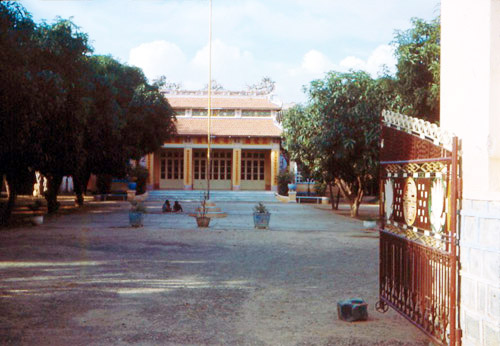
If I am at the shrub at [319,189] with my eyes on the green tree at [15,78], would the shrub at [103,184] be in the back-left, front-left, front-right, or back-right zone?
front-right

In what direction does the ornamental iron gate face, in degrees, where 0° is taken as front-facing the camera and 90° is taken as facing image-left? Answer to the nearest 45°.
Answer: approximately 45°

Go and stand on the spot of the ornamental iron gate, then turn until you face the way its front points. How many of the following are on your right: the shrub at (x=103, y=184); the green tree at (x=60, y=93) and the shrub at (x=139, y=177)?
3

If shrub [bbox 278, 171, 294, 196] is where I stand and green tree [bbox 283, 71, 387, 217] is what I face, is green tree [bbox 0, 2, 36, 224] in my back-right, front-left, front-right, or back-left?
front-right

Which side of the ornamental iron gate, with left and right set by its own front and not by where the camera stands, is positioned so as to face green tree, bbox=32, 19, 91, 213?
right

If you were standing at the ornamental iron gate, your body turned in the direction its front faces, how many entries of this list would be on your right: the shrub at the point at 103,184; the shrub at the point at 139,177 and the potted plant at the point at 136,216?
3

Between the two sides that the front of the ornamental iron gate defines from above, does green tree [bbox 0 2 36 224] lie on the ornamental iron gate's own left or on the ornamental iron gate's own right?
on the ornamental iron gate's own right

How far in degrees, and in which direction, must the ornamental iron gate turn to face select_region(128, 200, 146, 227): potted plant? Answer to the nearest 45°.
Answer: approximately 90° to its right

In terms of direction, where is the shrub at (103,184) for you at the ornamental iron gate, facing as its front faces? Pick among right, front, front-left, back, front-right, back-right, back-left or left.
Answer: right

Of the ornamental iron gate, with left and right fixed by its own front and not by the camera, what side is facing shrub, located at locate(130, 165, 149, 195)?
right

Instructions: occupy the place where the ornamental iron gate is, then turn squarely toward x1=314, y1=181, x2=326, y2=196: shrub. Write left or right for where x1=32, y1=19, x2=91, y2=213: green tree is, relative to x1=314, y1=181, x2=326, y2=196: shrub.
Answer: left
